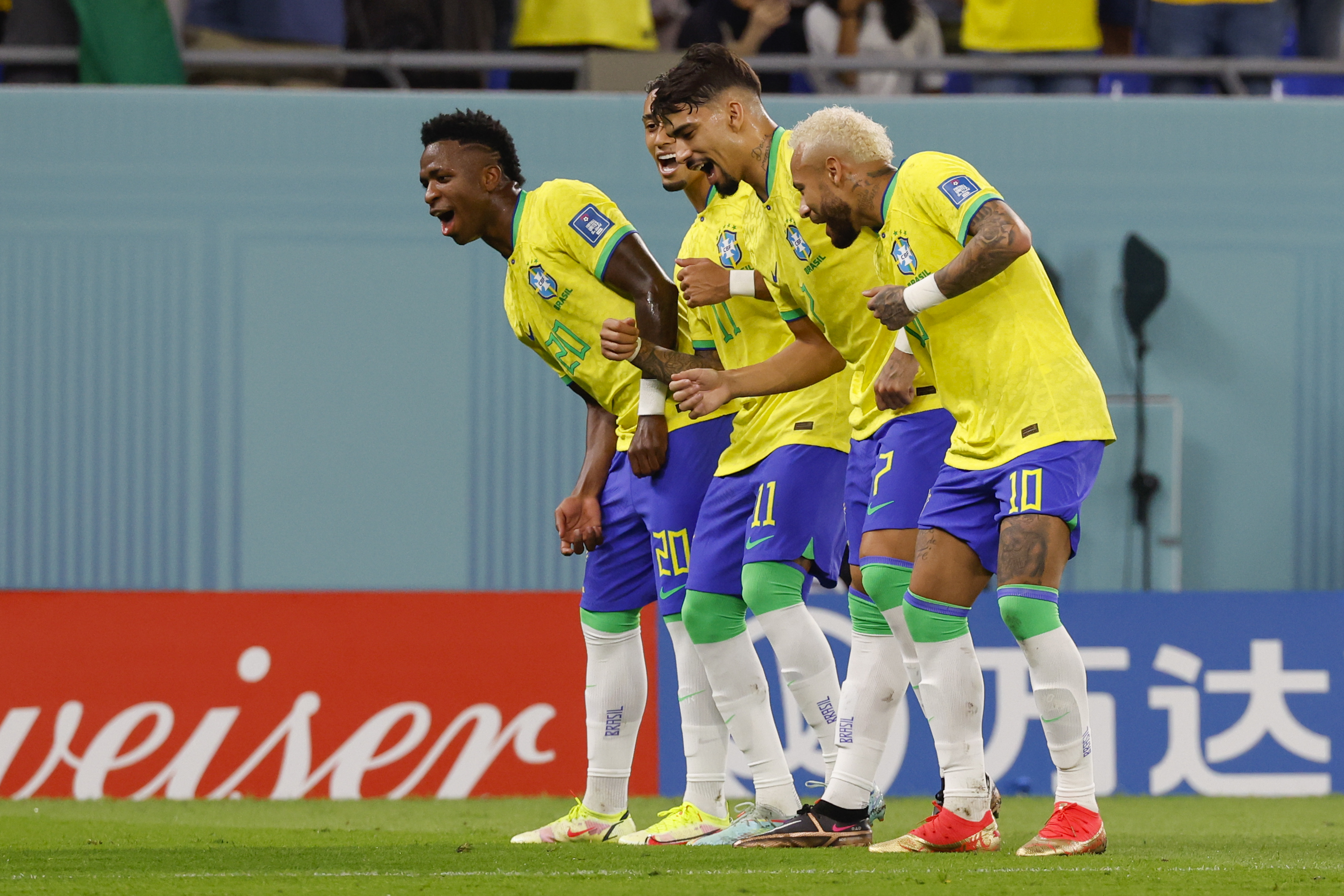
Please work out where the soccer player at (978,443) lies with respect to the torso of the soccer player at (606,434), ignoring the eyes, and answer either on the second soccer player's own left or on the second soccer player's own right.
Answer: on the second soccer player's own left

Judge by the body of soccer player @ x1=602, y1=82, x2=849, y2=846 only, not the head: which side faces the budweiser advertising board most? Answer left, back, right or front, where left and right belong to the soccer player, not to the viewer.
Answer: right

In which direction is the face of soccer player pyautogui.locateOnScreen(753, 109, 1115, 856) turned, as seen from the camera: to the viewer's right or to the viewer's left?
to the viewer's left

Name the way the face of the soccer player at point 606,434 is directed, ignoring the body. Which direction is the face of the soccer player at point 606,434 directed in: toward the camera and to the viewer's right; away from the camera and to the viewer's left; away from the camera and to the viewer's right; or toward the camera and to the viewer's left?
toward the camera and to the viewer's left

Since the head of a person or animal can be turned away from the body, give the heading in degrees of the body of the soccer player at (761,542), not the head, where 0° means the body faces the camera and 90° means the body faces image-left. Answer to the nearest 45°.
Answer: approximately 45°

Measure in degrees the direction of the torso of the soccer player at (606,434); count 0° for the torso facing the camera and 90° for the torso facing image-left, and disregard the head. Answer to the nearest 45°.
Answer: approximately 45°

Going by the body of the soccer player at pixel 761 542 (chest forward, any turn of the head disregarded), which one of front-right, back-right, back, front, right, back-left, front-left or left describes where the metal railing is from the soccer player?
back-right

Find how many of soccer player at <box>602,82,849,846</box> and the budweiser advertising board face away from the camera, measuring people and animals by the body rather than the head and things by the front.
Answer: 0

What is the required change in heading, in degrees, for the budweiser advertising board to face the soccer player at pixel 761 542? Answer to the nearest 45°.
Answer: approximately 45° to its left
